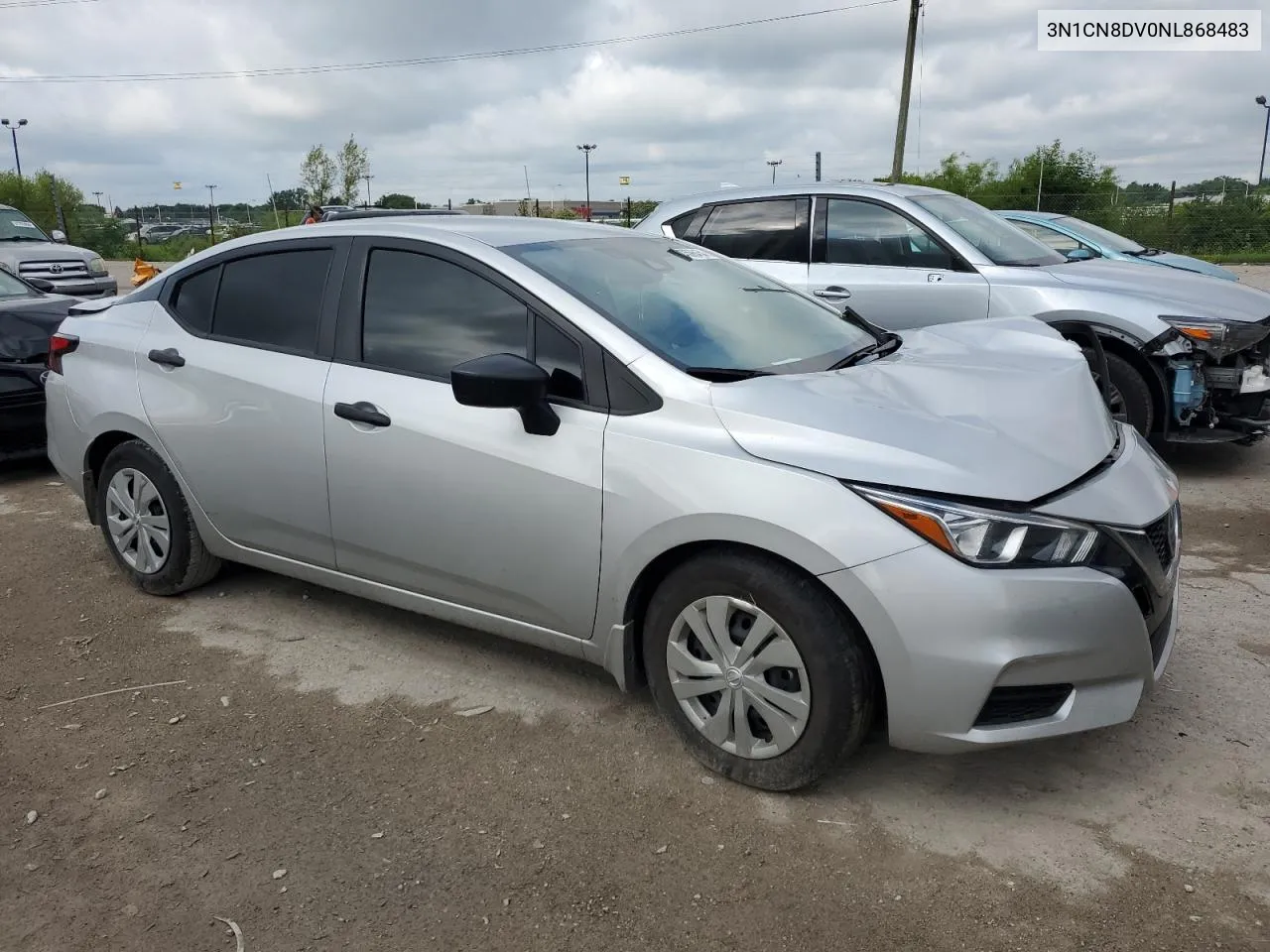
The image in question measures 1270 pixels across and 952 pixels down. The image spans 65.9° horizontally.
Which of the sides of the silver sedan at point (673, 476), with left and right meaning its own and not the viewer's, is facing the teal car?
left

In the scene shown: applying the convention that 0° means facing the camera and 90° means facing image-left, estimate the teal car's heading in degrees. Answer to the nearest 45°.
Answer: approximately 315°

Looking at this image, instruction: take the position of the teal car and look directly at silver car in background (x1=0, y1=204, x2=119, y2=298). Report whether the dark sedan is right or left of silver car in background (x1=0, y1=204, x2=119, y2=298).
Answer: left

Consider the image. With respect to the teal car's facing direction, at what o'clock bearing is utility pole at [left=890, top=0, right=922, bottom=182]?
The utility pole is roughly at 7 o'clock from the teal car.

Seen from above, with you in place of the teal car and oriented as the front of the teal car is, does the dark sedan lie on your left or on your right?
on your right

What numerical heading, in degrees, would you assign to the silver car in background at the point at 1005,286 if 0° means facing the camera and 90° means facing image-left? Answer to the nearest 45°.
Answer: approximately 315°

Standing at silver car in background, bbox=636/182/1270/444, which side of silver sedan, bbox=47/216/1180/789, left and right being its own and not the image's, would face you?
left
